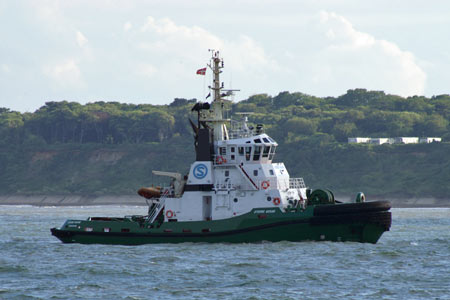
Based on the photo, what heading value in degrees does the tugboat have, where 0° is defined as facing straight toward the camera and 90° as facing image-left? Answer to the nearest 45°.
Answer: approximately 270°
